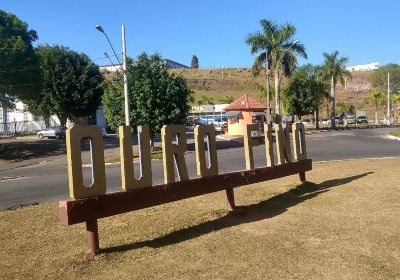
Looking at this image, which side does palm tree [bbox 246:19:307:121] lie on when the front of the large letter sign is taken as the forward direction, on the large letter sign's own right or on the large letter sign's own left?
on the large letter sign's own left

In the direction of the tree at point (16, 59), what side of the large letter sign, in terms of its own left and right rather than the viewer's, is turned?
back

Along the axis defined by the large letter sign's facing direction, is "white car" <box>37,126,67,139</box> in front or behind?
behind

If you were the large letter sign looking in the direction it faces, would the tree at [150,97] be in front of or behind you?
behind

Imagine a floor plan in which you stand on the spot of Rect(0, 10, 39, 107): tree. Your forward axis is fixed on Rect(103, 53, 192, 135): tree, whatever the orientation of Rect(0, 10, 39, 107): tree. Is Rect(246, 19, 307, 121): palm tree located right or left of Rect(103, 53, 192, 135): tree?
left

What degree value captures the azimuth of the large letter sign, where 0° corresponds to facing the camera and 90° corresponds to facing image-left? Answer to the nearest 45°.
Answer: approximately 315°

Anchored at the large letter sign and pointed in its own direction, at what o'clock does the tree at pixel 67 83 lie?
The tree is roughly at 7 o'clock from the large letter sign.

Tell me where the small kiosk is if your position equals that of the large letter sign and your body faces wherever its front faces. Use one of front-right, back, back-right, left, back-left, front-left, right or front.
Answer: back-left
